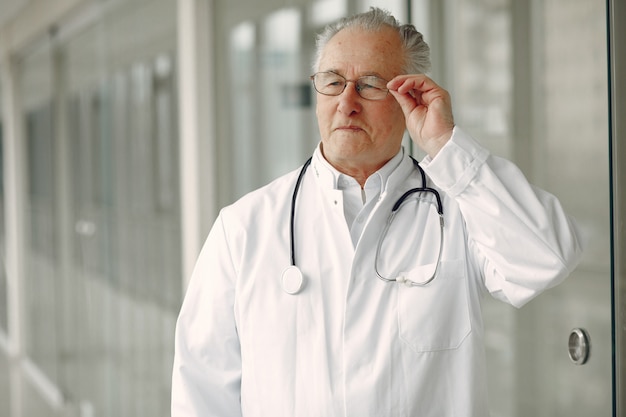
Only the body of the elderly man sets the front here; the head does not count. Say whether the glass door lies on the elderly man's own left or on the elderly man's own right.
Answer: on the elderly man's own left

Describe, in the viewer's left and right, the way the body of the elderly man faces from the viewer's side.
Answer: facing the viewer
